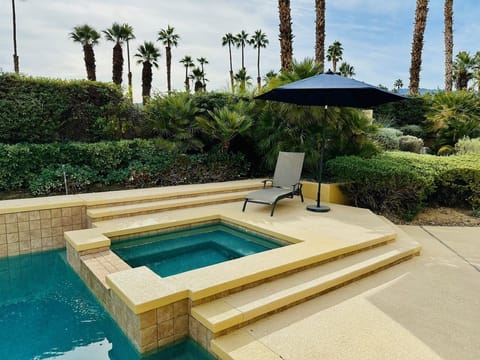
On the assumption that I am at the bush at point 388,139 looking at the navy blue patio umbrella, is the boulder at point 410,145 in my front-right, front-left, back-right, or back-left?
back-left

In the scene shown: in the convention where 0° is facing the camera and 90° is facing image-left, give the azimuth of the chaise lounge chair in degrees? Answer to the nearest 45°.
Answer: approximately 45°

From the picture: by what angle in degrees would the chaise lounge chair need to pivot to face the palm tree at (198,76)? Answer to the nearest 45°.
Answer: approximately 135° to its right

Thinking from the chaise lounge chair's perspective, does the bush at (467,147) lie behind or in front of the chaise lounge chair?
behind

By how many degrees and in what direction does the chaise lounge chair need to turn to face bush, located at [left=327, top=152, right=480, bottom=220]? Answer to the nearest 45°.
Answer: approximately 135° to its left

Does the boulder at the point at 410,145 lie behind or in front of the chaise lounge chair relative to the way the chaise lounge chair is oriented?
behind

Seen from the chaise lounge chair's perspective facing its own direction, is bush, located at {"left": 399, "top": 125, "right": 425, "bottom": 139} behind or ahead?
behind

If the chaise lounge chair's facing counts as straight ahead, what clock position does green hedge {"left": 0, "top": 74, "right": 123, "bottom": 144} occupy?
The green hedge is roughly at 2 o'clock from the chaise lounge chair.

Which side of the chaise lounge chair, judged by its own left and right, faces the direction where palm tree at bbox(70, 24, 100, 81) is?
right
